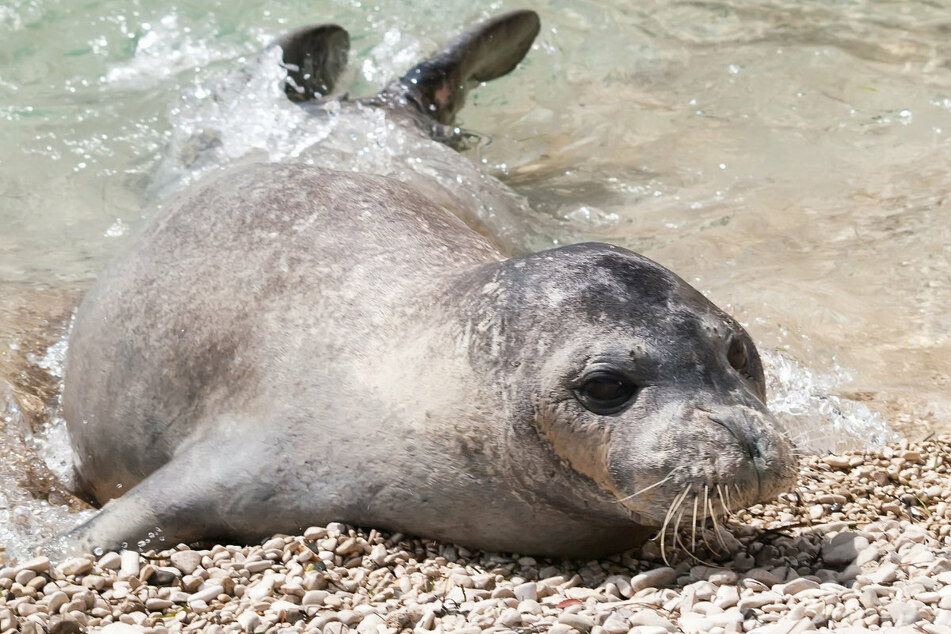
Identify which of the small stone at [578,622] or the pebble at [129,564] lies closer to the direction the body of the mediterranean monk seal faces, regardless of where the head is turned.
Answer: the small stone

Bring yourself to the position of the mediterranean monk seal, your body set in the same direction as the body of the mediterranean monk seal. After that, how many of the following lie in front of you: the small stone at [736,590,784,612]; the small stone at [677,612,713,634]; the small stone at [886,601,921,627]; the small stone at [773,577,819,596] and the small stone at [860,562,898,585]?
5

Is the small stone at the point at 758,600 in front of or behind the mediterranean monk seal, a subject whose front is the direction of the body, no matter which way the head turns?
in front

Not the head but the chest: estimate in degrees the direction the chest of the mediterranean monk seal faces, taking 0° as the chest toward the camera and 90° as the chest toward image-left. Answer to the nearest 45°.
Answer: approximately 315°

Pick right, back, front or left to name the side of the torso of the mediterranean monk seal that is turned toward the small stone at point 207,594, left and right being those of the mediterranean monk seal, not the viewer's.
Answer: right

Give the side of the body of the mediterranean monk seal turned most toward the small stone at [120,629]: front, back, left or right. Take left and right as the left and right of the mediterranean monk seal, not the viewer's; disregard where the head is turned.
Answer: right

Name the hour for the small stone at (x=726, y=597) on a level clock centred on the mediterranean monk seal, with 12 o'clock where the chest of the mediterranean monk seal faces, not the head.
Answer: The small stone is roughly at 12 o'clock from the mediterranean monk seal.

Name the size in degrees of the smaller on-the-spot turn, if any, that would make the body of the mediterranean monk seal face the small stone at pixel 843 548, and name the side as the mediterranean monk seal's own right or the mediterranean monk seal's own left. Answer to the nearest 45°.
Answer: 0° — it already faces it

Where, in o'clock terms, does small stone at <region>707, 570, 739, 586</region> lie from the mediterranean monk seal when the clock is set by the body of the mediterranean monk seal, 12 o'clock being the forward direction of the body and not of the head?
The small stone is roughly at 12 o'clock from the mediterranean monk seal.

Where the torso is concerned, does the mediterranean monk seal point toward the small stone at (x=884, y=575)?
yes

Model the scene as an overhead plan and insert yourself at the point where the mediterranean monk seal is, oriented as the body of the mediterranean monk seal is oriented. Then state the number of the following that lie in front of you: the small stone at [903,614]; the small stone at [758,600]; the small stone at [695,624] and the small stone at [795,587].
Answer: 4
